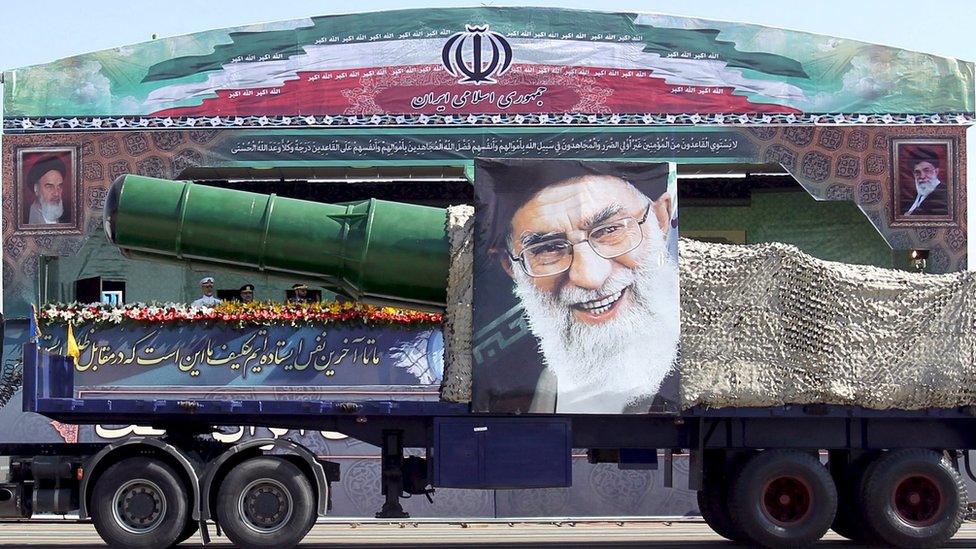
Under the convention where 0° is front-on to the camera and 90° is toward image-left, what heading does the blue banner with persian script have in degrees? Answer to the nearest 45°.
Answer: approximately 0°

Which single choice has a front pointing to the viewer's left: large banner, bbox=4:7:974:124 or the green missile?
the green missile

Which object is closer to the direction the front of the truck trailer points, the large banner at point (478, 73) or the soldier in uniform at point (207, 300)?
the soldier in uniform

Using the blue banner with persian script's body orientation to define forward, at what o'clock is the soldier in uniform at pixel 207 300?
The soldier in uniform is roughly at 5 o'clock from the blue banner with persian script.

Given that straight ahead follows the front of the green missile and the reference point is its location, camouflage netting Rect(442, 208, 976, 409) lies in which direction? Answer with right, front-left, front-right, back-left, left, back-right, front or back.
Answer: back

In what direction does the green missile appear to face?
to the viewer's left

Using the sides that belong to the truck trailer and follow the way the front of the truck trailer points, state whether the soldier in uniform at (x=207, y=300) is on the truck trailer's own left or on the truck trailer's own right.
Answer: on the truck trailer's own right

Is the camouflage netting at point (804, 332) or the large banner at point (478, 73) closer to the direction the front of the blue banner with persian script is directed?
the camouflage netting

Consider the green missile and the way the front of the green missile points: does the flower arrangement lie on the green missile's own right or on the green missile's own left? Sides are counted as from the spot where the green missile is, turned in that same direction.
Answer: on the green missile's own right

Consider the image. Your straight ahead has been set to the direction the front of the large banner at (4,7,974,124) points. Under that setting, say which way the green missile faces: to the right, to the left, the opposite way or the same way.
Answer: to the right

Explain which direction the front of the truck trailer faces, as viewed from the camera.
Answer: facing to the left of the viewer

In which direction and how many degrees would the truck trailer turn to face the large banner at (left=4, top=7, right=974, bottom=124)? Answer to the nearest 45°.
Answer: approximately 90° to its right
